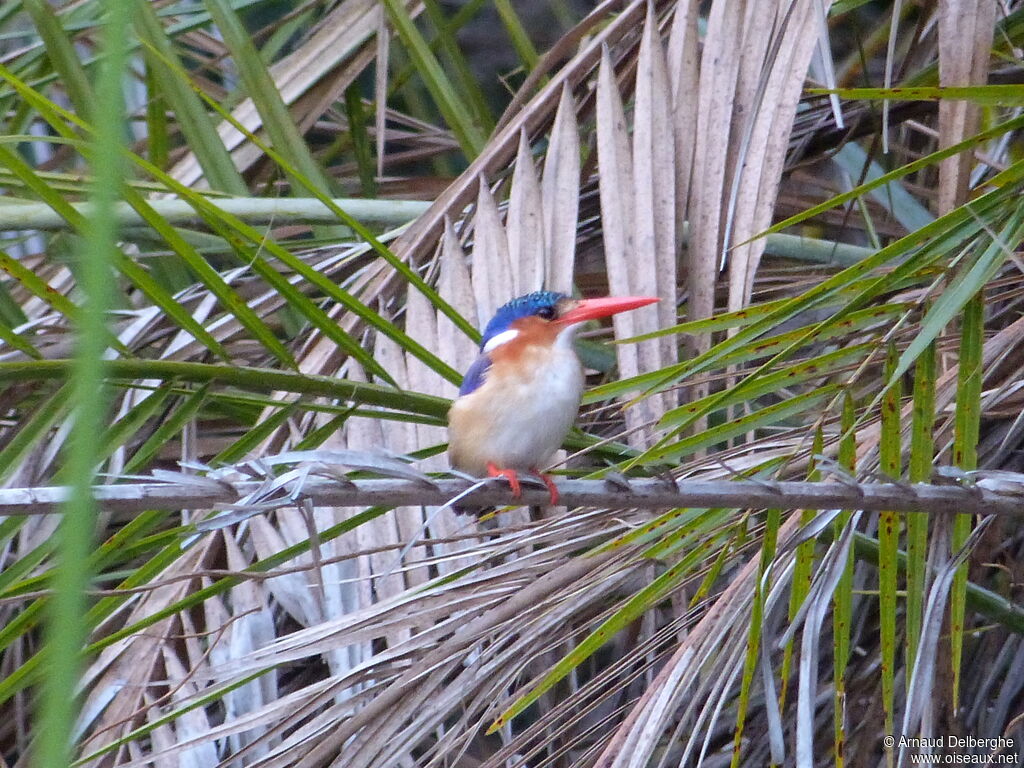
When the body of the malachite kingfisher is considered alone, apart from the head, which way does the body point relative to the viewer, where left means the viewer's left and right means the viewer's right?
facing the viewer and to the right of the viewer
